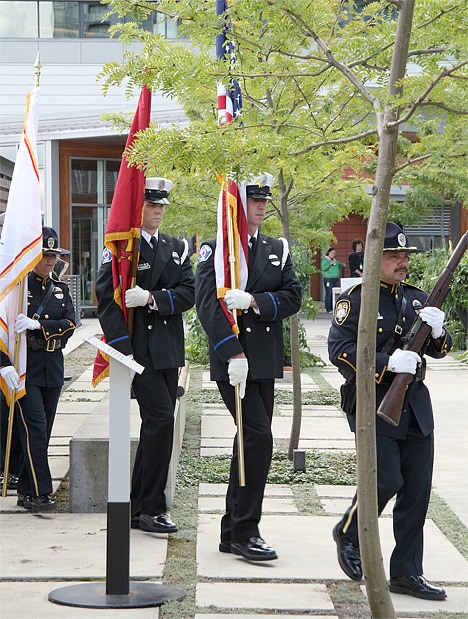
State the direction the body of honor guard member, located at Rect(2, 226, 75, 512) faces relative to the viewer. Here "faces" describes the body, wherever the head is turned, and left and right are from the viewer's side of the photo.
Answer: facing the viewer and to the right of the viewer

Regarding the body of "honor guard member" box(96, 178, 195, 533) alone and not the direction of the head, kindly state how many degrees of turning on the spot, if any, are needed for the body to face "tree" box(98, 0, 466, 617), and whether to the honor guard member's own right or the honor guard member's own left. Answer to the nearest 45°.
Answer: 0° — they already face it

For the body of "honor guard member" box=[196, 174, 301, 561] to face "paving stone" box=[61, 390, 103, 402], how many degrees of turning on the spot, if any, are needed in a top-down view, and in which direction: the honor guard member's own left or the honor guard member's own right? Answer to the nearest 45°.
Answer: approximately 135° to the honor guard member's own left

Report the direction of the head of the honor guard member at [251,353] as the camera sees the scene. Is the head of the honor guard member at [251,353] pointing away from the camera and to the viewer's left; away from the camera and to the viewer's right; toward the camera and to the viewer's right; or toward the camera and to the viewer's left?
toward the camera and to the viewer's right

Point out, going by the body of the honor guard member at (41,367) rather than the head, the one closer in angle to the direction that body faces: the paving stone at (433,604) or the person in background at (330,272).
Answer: the paving stone

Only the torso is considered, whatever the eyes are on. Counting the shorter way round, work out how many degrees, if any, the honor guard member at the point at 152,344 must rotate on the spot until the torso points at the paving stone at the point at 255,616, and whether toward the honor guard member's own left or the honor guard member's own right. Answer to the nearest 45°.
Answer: approximately 45° to the honor guard member's own right
